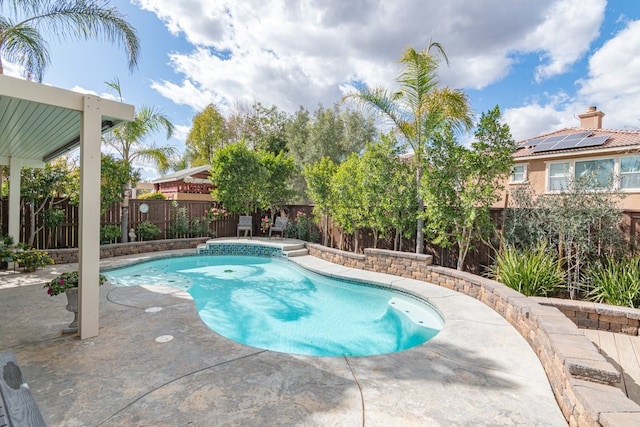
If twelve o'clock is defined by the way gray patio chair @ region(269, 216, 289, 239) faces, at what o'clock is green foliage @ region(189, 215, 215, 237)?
The green foliage is roughly at 2 o'clock from the gray patio chair.

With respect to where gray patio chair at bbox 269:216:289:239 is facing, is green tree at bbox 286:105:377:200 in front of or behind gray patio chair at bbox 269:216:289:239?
behind

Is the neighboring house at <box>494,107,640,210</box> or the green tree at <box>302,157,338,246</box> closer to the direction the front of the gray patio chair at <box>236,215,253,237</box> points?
the green tree

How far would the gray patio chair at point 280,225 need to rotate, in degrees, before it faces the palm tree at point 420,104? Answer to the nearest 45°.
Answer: approximately 90° to its left

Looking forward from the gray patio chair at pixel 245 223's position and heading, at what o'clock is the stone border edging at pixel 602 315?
The stone border edging is roughly at 11 o'clock from the gray patio chair.

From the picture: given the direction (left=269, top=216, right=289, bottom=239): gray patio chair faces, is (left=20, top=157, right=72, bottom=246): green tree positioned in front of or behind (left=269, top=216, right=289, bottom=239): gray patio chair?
in front

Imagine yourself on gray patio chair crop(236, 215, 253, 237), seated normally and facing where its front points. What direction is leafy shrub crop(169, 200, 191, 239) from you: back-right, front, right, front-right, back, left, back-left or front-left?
right

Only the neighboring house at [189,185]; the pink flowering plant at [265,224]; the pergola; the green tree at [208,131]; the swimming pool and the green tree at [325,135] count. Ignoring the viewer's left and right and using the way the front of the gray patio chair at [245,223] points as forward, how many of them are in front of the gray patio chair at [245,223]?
2

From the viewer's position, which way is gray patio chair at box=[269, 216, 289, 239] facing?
facing the viewer and to the left of the viewer

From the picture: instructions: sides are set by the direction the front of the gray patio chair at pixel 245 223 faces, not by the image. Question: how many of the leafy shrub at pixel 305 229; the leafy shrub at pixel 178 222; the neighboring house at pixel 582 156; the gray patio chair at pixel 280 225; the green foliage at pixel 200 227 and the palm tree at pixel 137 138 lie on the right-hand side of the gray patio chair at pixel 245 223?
3

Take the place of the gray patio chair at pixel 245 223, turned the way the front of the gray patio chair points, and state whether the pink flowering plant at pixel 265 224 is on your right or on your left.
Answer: on your left

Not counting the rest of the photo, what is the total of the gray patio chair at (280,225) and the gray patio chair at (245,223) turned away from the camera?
0

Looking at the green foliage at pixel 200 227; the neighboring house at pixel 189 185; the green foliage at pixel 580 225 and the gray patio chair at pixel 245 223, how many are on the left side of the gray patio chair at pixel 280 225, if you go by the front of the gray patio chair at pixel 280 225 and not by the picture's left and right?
1

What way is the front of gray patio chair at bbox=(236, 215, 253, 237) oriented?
toward the camera

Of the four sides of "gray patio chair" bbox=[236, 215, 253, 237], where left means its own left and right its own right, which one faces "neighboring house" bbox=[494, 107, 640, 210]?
left

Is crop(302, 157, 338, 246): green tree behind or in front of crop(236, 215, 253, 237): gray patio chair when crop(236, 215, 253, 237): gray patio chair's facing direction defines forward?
in front

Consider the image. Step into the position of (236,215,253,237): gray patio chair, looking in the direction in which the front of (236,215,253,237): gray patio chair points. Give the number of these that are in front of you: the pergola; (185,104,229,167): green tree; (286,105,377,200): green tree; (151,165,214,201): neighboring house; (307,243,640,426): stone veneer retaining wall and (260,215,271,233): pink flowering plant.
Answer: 2
